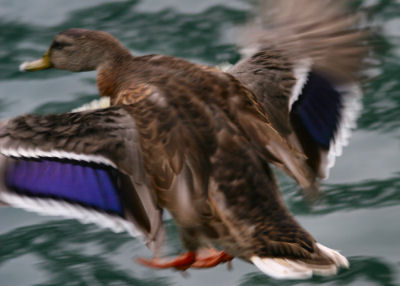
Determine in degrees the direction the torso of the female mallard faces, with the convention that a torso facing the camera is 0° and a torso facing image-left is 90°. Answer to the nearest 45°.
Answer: approximately 135°
